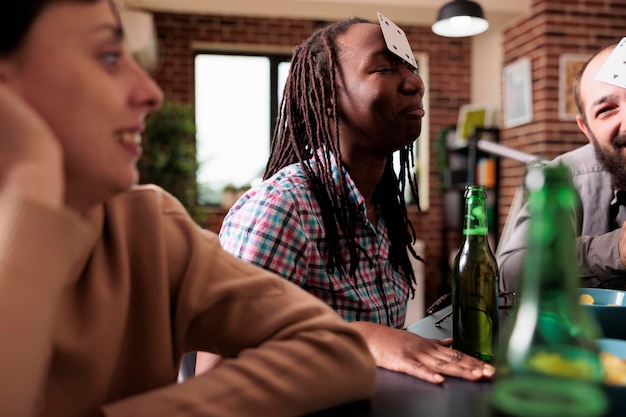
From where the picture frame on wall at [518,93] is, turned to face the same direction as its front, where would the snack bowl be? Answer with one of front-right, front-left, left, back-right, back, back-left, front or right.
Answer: front-left

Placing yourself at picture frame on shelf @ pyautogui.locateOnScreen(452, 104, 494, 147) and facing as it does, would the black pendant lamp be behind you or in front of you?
in front

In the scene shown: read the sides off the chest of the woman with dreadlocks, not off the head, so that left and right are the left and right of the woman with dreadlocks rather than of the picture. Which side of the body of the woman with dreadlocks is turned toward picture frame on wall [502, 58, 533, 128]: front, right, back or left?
left

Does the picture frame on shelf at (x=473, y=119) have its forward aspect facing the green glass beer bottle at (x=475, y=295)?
yes

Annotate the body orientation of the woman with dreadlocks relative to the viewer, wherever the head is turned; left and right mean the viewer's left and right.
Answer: facing the viewer and to the right of the viewer

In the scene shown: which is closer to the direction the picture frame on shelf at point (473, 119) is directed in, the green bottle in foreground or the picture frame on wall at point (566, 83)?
the green bottle in foreground

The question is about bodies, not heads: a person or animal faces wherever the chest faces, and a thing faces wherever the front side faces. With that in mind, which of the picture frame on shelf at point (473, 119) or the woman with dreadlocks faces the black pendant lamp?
the picture frame on shelf

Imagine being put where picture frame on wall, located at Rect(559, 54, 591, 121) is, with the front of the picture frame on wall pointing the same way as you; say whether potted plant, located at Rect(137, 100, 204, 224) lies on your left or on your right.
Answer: on your right

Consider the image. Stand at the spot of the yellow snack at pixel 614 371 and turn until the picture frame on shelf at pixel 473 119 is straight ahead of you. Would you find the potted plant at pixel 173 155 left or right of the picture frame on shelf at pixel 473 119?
left

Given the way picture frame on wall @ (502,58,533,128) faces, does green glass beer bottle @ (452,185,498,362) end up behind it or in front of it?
in front

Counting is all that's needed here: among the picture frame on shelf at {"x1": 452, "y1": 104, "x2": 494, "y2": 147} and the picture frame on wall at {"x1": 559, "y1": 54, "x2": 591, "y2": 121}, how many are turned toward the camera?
2

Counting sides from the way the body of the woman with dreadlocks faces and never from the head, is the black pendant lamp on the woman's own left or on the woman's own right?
on the woman's own left
